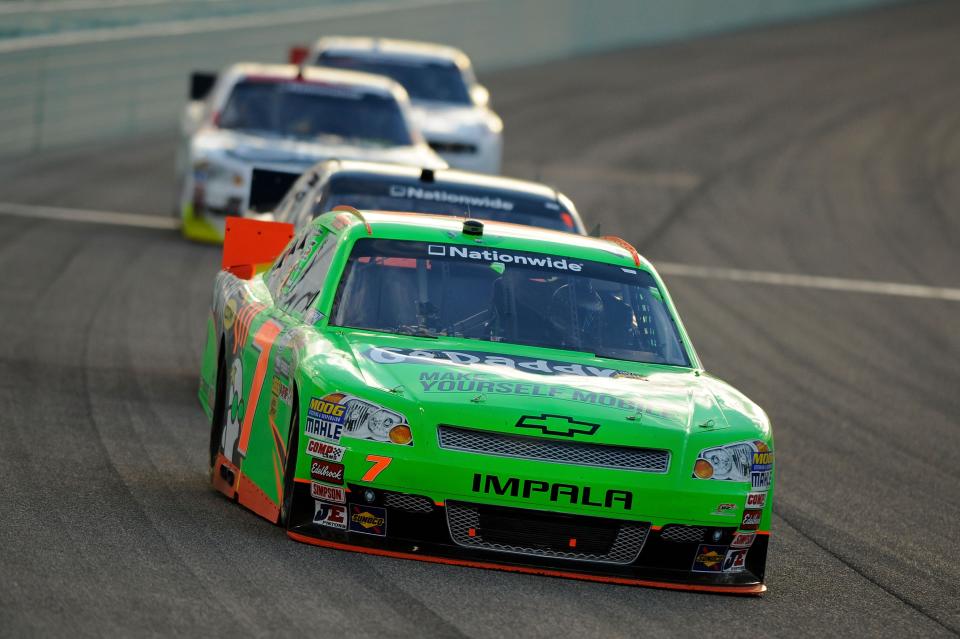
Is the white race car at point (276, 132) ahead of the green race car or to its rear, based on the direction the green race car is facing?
to the rear

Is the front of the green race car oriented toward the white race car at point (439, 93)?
no

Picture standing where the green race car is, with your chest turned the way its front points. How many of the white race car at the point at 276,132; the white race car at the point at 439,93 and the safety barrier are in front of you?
0

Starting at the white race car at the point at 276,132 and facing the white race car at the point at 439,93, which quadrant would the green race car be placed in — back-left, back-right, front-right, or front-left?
back-right

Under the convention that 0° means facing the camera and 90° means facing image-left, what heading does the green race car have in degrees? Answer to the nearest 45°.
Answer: approximately 0°

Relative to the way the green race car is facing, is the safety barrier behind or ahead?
behind
